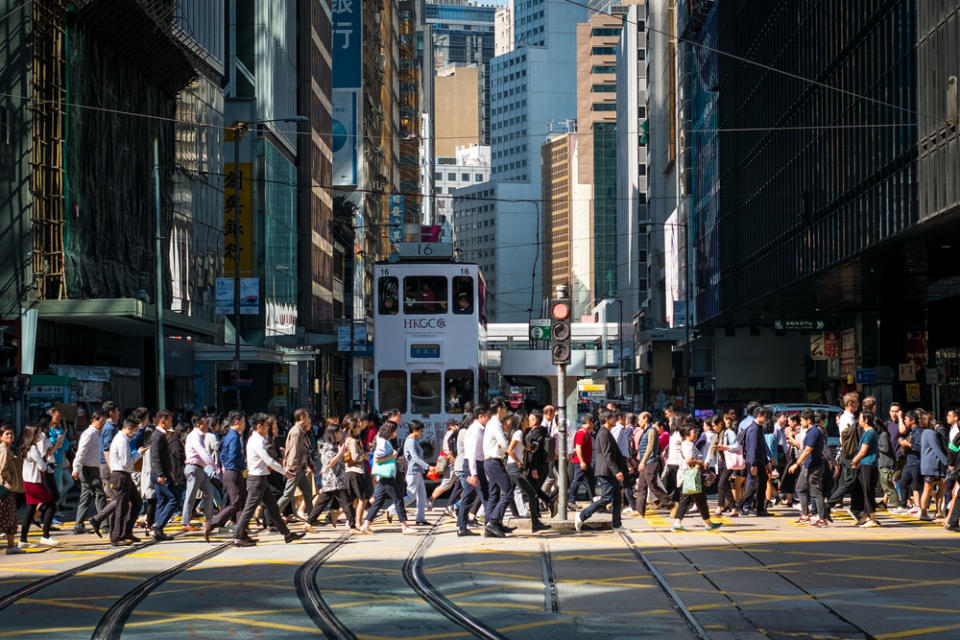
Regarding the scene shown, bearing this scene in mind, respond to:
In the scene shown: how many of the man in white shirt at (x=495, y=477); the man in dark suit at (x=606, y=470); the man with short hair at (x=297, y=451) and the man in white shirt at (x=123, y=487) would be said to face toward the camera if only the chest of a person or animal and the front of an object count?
0

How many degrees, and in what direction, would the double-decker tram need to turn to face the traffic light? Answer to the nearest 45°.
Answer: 0° — it already faces it

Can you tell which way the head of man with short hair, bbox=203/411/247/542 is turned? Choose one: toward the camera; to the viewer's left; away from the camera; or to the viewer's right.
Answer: to the viewer's right

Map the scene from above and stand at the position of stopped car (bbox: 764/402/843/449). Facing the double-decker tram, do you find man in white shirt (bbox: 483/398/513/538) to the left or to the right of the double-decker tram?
left

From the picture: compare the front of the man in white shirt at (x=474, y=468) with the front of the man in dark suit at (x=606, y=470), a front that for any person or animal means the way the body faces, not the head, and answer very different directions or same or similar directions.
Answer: same or similar directions

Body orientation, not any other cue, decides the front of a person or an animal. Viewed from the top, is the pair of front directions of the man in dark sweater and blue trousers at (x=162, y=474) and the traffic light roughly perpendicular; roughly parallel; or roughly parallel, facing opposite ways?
roughly perpendicular

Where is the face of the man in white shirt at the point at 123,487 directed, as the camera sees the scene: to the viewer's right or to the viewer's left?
to the viewer's right

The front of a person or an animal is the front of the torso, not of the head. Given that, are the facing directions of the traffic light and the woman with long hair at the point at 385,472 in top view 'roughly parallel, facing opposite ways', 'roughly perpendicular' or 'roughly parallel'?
roughly perpendicular
